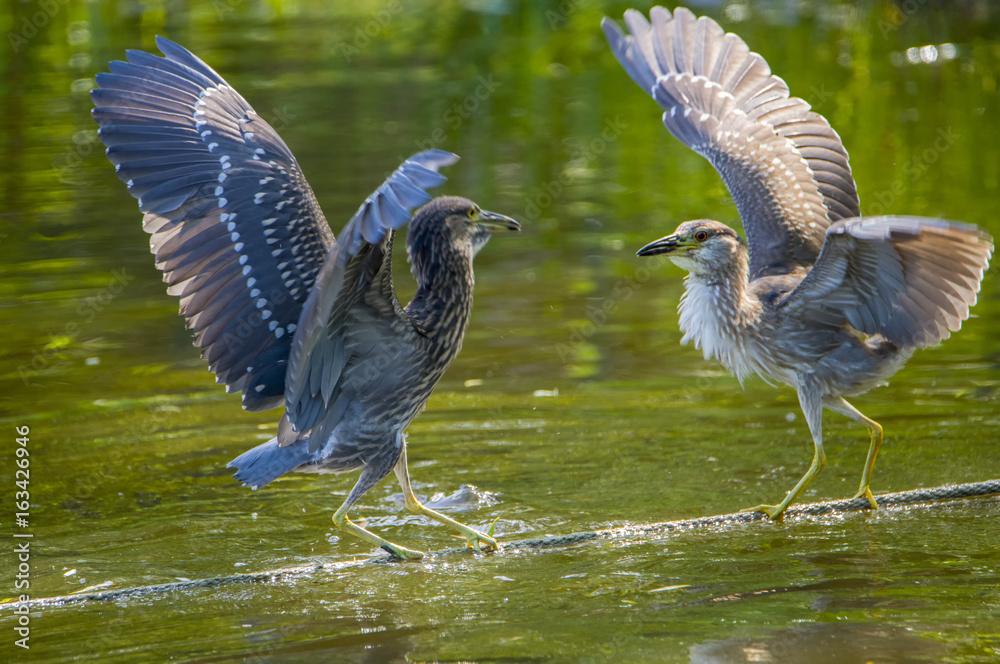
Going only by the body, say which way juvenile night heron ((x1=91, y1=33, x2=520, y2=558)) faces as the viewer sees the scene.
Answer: to the viewer's right

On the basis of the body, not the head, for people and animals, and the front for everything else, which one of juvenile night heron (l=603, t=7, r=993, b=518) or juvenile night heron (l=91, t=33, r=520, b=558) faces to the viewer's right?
juvenile night heron (l=91, t=33, r=520, b=558)

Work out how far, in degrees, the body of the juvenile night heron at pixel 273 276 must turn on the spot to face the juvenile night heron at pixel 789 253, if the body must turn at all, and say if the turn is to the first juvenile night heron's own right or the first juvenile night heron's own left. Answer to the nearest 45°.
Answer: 0° — it already faces it

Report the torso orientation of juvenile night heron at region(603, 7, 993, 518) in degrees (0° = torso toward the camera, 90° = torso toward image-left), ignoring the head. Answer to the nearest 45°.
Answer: approximately 45°

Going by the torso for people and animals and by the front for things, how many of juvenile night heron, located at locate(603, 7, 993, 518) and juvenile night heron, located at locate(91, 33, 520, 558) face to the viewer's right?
1

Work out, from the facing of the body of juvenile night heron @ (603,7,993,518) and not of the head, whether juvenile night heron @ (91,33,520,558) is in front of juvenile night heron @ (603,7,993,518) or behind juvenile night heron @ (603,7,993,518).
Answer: in front

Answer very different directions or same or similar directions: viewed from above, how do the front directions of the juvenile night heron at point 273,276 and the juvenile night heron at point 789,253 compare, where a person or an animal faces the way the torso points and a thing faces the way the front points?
very different directions
